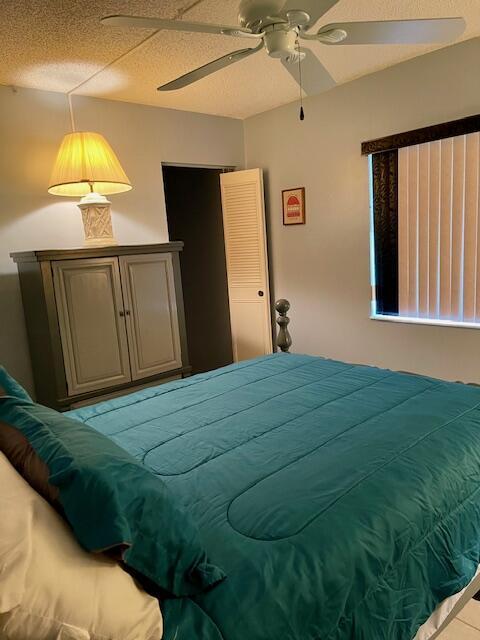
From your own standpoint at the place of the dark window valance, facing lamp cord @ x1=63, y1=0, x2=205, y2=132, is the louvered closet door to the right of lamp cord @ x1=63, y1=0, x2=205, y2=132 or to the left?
right

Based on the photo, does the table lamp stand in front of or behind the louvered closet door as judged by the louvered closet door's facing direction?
in front

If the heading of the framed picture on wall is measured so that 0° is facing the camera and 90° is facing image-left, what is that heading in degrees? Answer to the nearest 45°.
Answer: approximately 45°

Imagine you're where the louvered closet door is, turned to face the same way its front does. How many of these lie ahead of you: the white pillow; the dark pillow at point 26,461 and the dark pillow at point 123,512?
3

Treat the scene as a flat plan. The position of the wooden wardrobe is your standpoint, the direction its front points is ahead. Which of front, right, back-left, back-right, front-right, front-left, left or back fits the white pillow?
front-right

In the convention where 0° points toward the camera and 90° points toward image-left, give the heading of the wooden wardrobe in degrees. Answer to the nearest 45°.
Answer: approximately 315°

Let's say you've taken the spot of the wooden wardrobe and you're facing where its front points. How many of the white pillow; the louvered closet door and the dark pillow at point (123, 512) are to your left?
1

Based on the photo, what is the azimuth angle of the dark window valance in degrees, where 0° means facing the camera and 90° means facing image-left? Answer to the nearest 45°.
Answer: approximately 45°

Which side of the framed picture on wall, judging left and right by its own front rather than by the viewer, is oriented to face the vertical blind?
left

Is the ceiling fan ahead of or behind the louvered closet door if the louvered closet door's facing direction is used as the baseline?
ahead

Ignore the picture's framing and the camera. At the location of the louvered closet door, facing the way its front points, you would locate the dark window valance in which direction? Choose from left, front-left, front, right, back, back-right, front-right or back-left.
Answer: front-left

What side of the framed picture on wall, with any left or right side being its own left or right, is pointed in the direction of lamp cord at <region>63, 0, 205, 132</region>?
front

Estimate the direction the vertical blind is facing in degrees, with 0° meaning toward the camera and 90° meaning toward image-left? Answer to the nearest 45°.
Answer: approximately 45°
